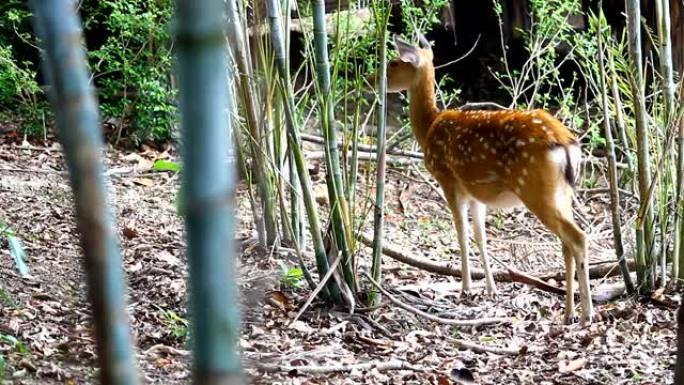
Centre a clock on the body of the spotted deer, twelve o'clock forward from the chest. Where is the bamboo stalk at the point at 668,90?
The bamboo stalk is roughly at 5 o'clock from the spotted deer.

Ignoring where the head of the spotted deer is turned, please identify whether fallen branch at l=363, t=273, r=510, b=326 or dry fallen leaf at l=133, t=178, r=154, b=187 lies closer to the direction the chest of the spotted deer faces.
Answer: the dry fallen leaf

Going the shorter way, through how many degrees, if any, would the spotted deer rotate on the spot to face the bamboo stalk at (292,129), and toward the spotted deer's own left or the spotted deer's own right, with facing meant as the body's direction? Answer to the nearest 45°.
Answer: approximately 90° to the spotted deer's own left

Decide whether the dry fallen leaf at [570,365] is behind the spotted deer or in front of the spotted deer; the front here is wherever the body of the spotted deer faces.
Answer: behind

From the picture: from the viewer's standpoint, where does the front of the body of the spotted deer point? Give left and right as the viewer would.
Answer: facing away from the viewer and to the left of the viewer

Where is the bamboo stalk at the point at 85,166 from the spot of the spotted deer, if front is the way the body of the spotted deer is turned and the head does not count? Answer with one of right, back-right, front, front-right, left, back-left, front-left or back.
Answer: back-left

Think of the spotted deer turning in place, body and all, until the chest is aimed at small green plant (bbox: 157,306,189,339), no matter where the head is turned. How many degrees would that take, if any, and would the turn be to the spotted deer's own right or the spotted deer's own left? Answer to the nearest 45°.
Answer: approximately 90° to the spotted deer's own left

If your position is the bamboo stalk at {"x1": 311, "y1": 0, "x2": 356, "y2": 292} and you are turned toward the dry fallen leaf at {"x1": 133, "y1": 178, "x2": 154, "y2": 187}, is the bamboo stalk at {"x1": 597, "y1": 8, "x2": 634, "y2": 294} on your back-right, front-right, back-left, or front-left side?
back-right
